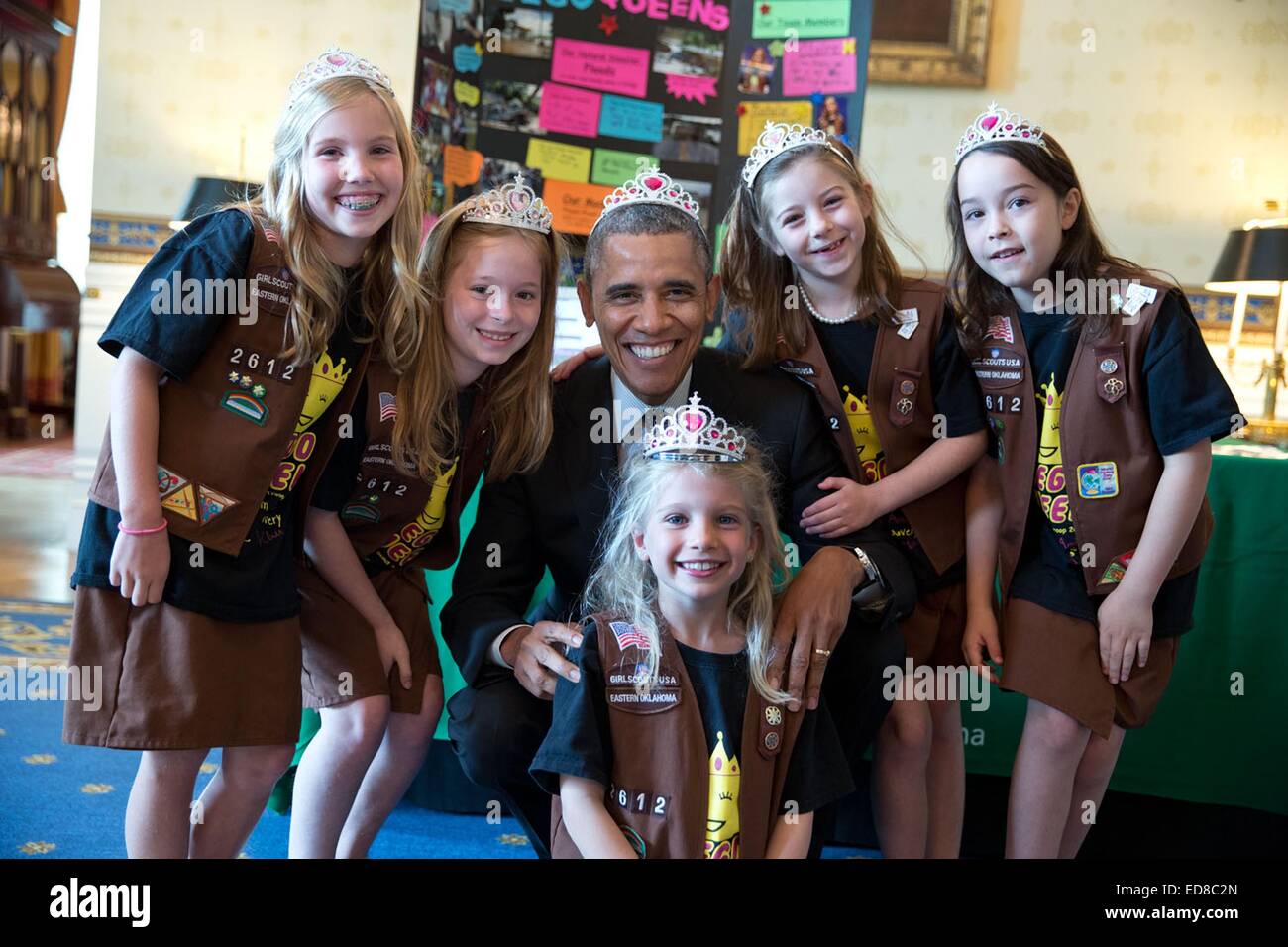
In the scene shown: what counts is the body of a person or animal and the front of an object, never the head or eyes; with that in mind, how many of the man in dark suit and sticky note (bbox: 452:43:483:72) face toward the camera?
2

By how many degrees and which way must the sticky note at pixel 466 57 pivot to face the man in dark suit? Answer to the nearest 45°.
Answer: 0° — it already faces them

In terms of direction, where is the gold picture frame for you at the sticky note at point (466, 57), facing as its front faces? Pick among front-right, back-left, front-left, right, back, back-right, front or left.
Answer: back-left

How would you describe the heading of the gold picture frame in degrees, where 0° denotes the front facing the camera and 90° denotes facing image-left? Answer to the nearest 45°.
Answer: approximately 0°

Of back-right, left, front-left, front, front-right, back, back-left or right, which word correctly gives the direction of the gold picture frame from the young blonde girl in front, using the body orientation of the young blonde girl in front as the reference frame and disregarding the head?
back

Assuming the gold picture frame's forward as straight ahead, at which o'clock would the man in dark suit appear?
The man in dark suit is roughly at 12 o'clock from the gold picture frame.

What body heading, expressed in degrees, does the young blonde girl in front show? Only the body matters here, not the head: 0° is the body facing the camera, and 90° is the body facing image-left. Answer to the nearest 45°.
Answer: approximately 0°
